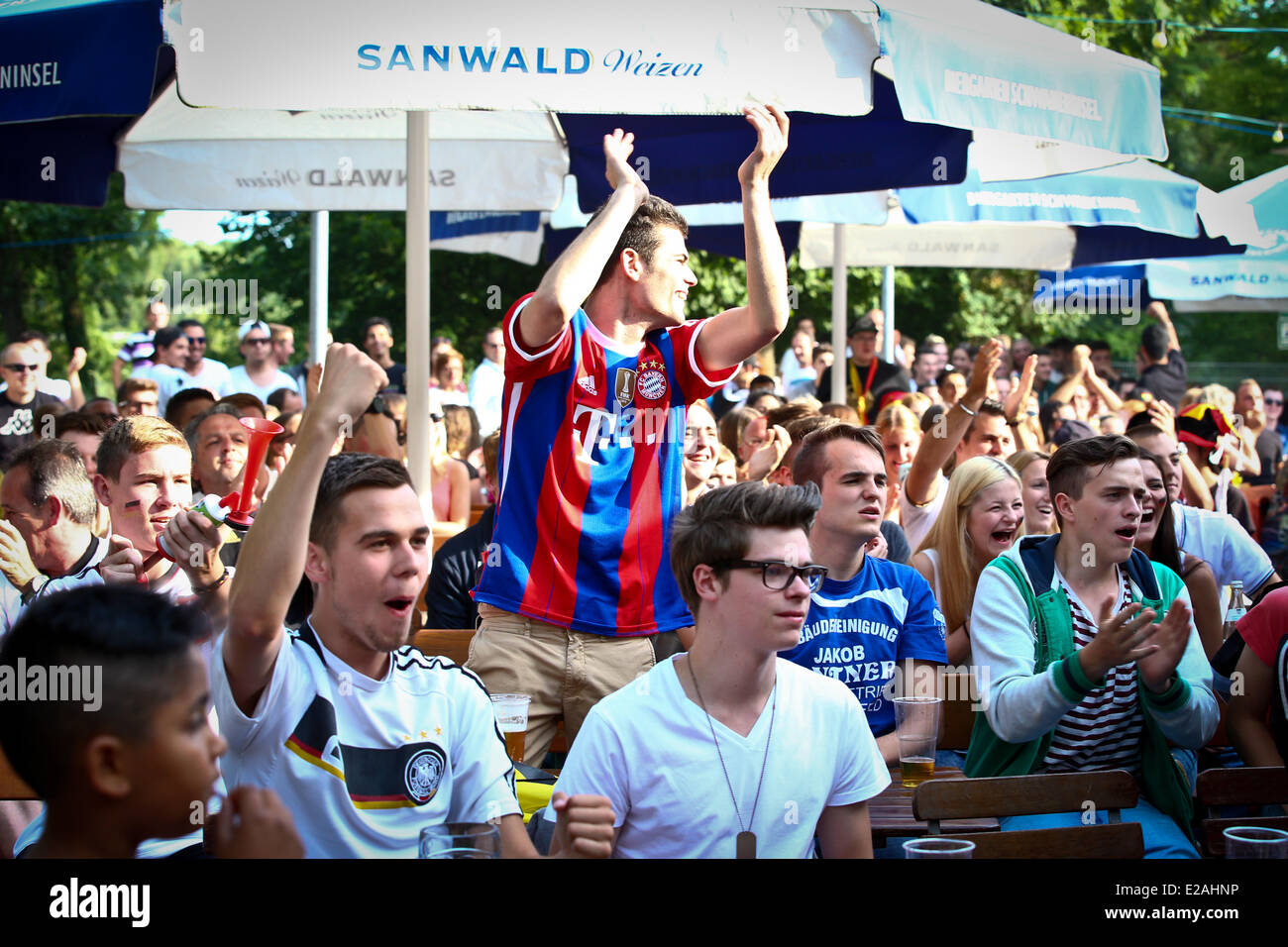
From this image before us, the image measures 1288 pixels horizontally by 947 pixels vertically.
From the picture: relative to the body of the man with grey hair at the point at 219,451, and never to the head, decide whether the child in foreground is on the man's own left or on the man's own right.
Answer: on the man's own right

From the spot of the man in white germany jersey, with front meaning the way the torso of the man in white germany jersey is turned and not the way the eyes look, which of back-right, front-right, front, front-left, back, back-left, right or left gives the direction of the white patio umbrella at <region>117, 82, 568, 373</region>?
back-left

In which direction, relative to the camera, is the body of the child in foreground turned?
to the viewer's right
